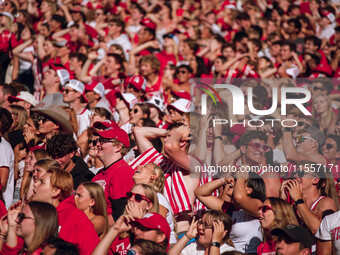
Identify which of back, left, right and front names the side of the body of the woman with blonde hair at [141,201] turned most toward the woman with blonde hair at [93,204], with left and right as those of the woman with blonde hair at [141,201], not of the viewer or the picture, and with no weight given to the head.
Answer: right

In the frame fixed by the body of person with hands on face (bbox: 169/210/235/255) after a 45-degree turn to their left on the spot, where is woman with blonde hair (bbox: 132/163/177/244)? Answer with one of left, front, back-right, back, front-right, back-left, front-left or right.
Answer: back-right

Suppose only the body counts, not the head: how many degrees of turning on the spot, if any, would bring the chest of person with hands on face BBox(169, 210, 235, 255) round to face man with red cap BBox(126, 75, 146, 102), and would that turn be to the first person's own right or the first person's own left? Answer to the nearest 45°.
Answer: approximately 135° to the first person's own right

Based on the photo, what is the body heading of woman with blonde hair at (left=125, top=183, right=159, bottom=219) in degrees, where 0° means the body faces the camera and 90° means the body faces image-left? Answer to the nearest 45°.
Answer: approximately 45°

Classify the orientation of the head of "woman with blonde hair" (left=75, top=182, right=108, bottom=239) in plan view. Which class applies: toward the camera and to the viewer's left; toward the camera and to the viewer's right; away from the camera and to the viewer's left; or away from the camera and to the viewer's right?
toward the camera and to the viewer's left

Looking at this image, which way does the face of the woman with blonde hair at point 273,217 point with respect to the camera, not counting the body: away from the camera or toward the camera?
toward the camera

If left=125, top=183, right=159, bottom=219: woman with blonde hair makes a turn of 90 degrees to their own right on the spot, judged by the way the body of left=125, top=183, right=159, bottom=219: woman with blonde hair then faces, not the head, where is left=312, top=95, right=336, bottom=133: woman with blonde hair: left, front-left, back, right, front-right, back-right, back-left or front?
right

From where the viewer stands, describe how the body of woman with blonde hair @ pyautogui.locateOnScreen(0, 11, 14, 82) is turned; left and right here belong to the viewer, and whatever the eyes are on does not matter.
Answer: facing the viewer and to the left of the viewer

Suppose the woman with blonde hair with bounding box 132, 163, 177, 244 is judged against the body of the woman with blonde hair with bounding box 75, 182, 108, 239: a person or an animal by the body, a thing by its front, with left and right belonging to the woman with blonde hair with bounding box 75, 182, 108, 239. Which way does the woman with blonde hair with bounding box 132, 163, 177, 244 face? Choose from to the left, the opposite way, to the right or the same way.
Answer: the same way

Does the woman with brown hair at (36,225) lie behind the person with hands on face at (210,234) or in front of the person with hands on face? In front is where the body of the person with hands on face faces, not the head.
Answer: in front

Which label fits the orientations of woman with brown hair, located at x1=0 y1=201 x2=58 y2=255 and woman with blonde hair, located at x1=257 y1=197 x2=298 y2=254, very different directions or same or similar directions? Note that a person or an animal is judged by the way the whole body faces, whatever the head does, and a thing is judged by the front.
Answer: same or similar directions

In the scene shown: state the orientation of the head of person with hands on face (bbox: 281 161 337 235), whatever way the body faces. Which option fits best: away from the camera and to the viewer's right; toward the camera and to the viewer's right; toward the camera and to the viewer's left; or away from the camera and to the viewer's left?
toward the camera and to the viewer's left
